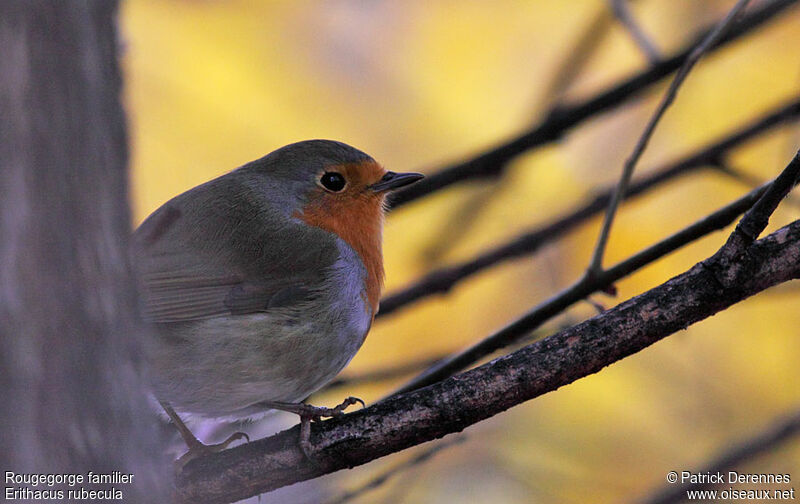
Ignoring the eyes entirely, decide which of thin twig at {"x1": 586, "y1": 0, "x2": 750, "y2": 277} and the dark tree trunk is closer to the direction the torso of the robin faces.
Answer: the thin twig

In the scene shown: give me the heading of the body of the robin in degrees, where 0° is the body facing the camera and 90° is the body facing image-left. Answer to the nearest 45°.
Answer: approximately 270°

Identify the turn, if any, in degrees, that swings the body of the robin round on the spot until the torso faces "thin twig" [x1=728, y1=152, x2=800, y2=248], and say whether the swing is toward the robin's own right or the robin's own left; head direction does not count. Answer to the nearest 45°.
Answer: approximately 45° to the robin's own right

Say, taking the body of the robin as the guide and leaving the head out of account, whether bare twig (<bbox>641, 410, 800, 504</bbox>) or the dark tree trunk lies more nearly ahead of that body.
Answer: the bare twig

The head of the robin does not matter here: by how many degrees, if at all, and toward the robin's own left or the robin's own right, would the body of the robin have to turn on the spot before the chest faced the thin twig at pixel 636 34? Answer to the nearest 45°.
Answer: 0° — it already faces it

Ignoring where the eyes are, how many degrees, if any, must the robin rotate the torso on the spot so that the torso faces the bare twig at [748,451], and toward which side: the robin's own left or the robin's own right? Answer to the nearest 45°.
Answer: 0° — it already faces it

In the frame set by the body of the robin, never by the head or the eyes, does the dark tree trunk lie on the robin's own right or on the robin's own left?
on the robin's own right
